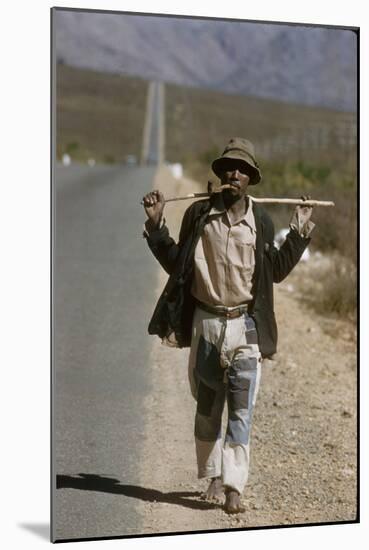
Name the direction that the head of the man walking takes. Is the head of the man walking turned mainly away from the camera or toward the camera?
toward the camera

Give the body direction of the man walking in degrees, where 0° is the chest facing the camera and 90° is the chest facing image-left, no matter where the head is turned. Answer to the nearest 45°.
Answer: approximately 0°

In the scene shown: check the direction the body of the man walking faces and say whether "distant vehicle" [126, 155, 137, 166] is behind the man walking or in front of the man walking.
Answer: behind

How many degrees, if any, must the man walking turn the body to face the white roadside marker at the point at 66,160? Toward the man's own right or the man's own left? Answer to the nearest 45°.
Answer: approximately 135° to the man's own right
